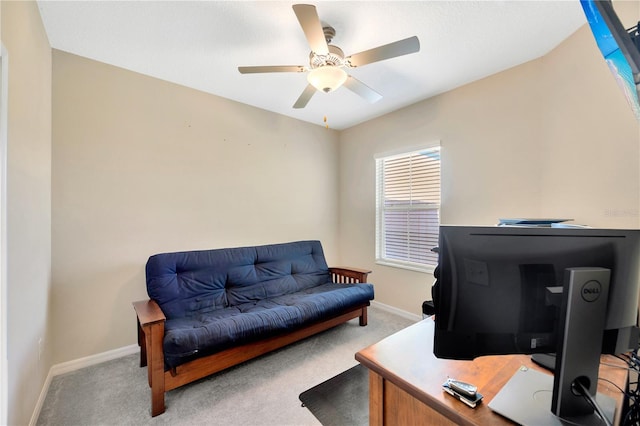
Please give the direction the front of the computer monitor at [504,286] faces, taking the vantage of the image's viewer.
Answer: facing away from the viewer and to the left of the viewer

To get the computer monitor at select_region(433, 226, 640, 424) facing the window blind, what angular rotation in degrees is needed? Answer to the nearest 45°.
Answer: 0° — it already faces it

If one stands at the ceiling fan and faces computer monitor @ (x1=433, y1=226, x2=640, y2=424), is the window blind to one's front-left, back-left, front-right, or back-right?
back-left
